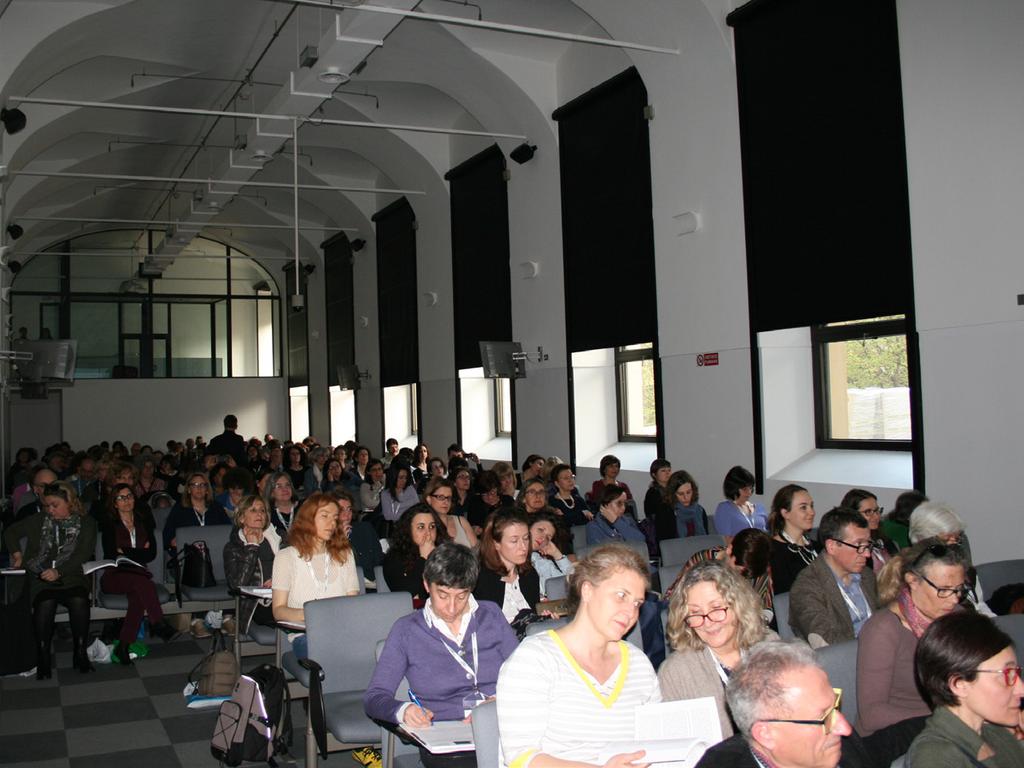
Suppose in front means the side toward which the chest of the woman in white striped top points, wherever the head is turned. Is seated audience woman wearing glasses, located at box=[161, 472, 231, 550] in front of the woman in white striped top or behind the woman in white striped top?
behind

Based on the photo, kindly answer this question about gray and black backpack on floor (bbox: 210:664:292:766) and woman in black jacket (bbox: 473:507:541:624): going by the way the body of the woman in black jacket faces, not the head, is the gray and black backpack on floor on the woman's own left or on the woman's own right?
on the woman's own right

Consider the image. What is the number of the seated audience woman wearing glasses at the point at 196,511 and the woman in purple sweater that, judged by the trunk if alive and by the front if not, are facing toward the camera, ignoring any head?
2

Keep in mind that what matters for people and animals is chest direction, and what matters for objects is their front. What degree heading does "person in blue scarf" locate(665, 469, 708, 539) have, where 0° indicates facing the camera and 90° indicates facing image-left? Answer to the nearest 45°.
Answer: approximately 315°

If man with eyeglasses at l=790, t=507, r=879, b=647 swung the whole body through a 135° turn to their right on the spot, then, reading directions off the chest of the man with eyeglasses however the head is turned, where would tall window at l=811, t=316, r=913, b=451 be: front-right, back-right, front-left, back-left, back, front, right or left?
right

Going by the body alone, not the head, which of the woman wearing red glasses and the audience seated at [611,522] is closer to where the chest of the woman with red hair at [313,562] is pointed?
the woman wearing red glasses

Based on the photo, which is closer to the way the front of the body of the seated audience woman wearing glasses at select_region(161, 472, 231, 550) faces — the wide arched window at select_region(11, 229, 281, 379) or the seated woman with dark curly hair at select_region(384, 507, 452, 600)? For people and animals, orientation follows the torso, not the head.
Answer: the seated woman with dark curly hair

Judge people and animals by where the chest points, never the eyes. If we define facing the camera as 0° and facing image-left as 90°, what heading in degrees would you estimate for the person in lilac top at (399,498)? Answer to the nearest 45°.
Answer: approximately 315°

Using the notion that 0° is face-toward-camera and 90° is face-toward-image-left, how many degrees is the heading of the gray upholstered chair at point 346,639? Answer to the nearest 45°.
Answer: approximately 315°
